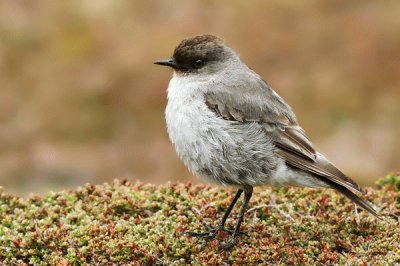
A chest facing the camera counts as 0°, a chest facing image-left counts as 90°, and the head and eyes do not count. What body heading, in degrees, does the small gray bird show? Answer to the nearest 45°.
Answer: approximately 90°
